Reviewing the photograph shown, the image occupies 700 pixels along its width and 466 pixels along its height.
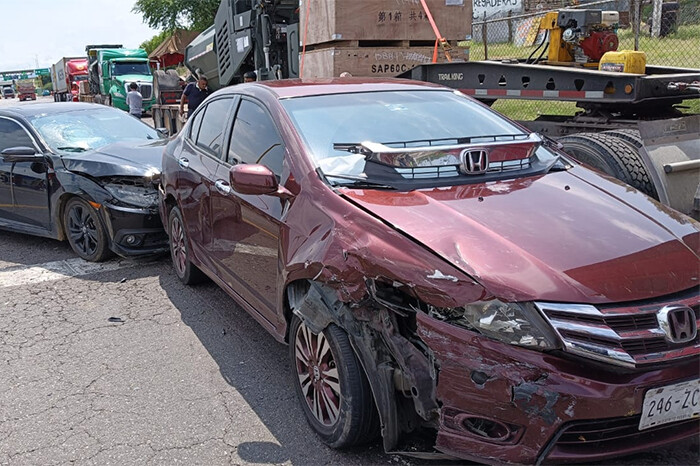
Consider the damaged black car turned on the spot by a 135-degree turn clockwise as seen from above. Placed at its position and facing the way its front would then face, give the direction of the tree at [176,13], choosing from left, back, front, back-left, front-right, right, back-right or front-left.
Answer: right

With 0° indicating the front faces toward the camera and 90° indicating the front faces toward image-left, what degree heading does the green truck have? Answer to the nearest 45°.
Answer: approximately 315°

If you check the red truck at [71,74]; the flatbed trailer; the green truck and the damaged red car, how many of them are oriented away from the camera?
0

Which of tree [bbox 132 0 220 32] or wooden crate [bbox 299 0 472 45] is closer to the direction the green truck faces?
the wooden crate

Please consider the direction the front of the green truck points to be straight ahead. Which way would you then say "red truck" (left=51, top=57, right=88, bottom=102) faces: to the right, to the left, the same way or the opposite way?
the same way

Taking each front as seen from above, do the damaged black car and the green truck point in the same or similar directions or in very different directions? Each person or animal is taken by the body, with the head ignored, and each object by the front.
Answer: same or similar directions

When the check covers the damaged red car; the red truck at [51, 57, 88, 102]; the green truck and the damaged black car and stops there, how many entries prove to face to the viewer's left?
0

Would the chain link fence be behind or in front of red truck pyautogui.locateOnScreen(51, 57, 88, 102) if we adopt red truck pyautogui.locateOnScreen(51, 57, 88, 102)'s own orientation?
in front

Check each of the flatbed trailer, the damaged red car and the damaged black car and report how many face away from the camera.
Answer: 0

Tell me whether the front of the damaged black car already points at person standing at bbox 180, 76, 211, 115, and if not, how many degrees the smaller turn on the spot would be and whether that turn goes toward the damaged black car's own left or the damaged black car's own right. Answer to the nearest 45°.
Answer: approximately 135° to the damaged black car's own left

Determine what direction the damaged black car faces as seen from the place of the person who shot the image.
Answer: facing the viewer and to the right of the viewer

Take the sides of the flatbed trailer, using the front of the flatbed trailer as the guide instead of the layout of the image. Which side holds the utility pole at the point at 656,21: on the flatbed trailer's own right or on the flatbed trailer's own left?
on the flatbed trailer's own left

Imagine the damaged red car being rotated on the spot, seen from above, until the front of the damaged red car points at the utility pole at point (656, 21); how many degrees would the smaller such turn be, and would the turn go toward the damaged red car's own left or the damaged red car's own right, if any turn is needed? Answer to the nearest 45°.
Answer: approximately 135° to the damaged red car's own left

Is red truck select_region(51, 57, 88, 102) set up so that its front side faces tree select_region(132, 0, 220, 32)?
no

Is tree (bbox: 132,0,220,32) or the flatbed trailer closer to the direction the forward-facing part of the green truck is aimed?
the flatbed trailer
